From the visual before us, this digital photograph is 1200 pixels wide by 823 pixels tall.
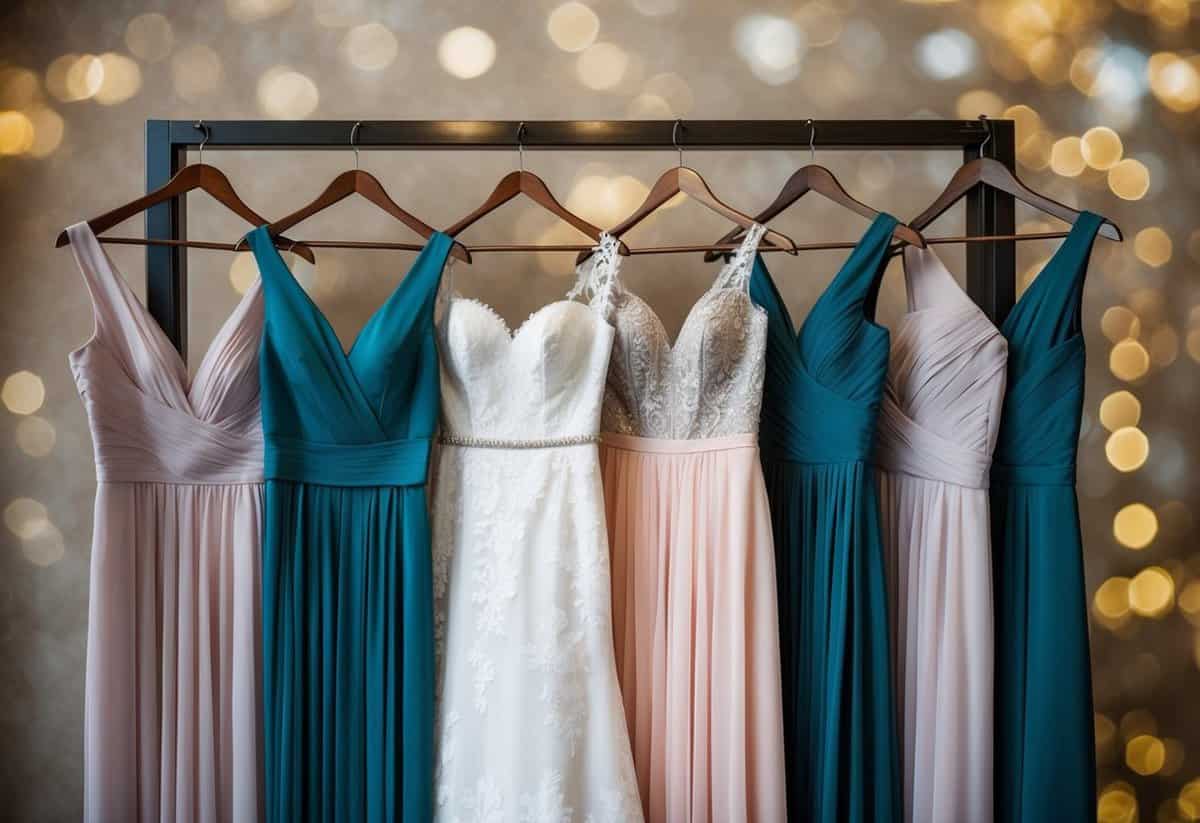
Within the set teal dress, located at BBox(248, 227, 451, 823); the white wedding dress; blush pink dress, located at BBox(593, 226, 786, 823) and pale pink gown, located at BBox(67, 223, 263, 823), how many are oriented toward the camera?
4

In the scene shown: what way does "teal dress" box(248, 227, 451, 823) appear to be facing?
toward the camera

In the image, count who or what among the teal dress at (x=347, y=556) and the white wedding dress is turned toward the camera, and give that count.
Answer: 2

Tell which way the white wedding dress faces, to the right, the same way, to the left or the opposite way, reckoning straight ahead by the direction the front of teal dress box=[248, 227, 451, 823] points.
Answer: the same way

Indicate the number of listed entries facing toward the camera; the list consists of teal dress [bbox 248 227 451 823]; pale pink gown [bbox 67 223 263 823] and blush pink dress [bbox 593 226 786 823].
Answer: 3

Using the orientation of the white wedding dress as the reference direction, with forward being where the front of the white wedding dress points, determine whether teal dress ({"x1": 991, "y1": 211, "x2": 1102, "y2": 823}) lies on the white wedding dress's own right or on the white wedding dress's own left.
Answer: on the white wedding dress's own left

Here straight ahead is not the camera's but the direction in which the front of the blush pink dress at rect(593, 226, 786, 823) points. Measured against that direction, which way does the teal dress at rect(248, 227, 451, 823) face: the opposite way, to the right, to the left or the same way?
the same way

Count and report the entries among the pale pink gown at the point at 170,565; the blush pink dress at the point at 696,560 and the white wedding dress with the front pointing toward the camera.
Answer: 3

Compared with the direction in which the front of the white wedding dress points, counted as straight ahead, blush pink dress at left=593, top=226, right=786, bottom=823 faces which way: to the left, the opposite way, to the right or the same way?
the same way

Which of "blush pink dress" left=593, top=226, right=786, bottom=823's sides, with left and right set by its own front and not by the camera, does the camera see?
front
